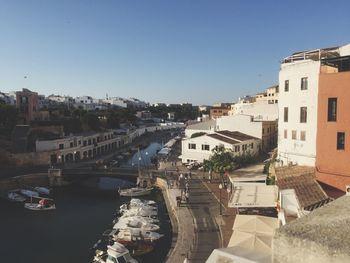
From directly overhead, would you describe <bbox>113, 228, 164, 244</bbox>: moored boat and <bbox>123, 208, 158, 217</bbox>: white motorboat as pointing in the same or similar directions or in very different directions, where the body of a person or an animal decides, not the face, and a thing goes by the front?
same or similar directions

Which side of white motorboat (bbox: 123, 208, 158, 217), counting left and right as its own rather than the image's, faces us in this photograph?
right

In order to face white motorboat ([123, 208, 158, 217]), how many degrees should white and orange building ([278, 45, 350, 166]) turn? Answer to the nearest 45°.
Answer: approximately 45° to its right

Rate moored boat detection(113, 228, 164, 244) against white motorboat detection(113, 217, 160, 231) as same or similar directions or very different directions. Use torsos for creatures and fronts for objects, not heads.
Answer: same or similar directions

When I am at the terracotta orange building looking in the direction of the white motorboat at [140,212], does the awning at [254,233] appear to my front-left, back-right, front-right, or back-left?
front-left
